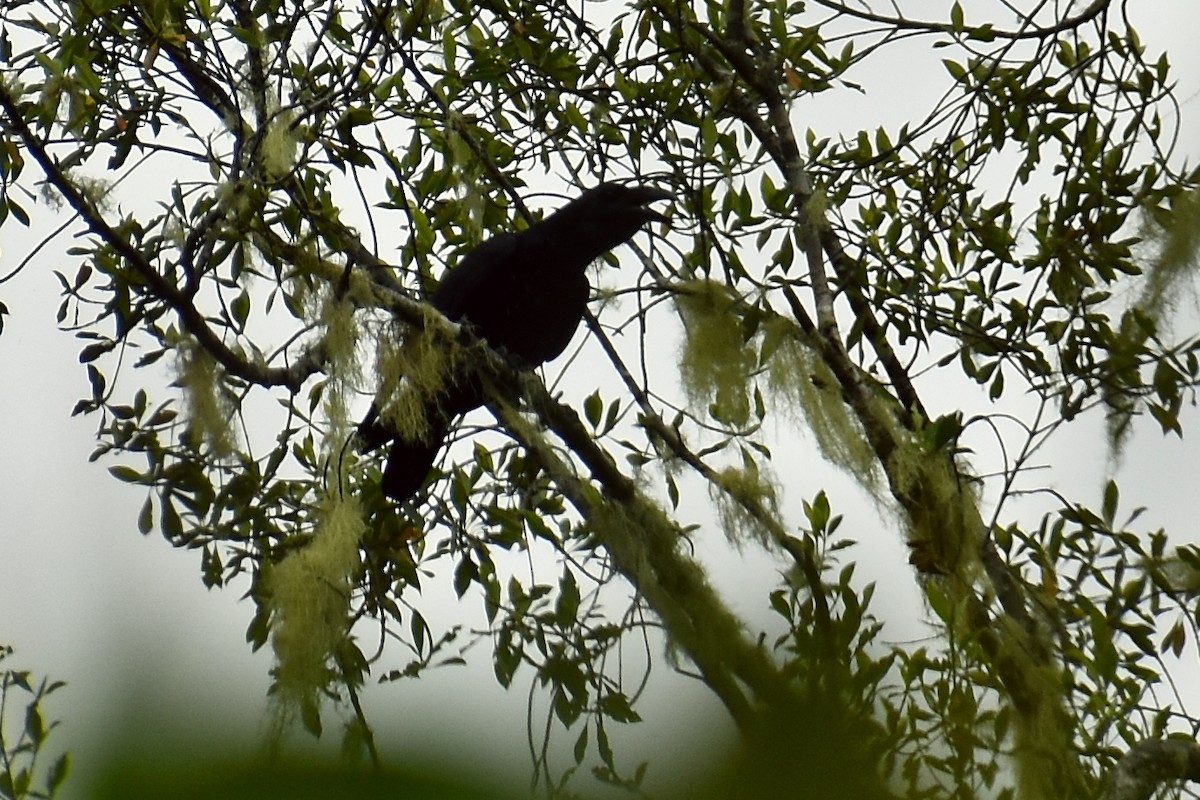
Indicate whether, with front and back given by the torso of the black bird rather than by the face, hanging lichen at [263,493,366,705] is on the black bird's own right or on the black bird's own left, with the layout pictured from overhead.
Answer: on the black bird's own right

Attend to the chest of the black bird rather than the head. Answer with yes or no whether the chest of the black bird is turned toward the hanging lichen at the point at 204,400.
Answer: no

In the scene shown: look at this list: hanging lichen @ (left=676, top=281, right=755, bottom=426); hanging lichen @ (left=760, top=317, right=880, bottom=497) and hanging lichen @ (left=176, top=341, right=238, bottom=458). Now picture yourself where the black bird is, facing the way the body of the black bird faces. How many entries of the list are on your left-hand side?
0

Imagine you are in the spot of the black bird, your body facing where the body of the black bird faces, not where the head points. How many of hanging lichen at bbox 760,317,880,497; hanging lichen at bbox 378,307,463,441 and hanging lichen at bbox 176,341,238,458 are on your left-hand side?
0

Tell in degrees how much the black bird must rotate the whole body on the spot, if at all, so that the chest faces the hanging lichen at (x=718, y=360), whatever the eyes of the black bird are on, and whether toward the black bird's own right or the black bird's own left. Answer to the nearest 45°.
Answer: approximately 45° to the black bird's own right

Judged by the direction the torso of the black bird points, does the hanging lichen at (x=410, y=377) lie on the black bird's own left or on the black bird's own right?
on the black bird's own right

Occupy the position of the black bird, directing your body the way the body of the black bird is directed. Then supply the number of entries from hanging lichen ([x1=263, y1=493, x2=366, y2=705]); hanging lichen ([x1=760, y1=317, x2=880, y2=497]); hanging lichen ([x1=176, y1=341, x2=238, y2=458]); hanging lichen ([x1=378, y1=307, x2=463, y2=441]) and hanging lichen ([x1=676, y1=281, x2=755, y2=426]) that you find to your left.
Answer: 0

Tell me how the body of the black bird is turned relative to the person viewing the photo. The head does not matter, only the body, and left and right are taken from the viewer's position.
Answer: facing to the right of the viewer

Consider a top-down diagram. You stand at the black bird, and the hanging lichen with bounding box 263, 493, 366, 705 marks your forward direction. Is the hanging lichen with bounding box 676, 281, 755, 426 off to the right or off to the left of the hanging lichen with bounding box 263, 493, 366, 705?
left

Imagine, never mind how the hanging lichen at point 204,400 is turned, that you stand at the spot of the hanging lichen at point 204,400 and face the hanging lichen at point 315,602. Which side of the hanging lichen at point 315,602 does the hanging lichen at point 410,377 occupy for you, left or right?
left
